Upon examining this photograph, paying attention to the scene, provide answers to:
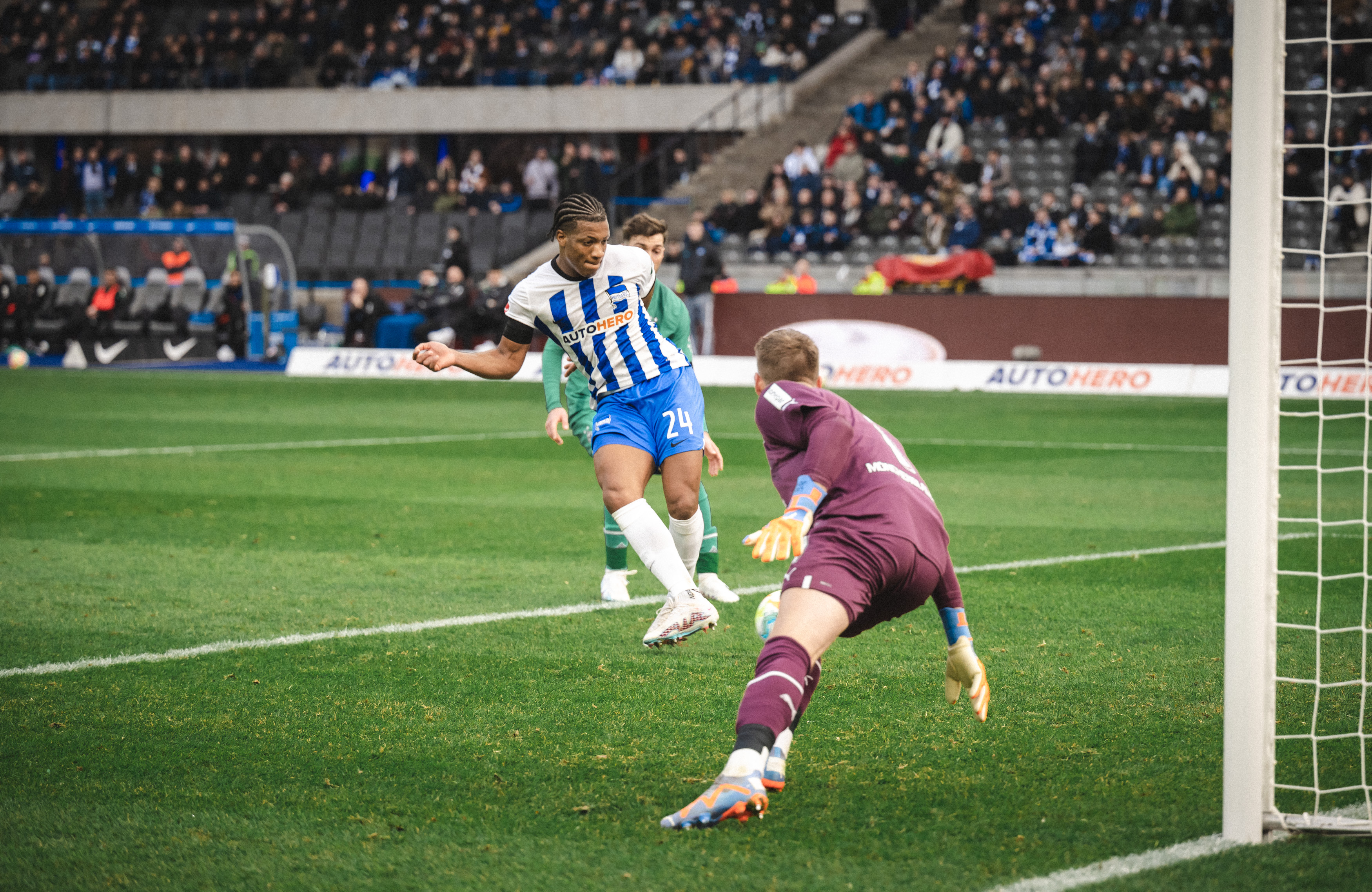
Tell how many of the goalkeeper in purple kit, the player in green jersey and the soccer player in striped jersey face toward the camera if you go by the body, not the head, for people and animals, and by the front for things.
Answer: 2

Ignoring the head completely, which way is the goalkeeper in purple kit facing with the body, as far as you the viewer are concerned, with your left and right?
facing away from the viewer and to the left of the viewer

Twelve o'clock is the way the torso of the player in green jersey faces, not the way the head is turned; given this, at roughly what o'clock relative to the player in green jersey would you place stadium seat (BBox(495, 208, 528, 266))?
The stadium seat is roughly at 6 o'clock from the player in green jersey.

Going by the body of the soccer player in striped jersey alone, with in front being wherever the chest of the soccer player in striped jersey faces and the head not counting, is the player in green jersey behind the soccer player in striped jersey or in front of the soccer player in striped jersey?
behind

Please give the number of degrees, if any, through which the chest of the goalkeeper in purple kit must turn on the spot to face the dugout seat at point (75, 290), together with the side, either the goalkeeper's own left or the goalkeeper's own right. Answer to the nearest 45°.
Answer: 0° — they already face it

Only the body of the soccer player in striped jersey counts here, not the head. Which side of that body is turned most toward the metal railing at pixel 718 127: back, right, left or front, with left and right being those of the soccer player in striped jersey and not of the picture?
back

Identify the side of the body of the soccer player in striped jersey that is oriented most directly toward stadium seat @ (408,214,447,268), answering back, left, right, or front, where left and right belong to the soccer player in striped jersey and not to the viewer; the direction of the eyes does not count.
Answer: back

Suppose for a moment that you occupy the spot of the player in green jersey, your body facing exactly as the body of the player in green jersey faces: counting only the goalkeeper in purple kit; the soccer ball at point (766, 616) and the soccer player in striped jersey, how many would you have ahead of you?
3

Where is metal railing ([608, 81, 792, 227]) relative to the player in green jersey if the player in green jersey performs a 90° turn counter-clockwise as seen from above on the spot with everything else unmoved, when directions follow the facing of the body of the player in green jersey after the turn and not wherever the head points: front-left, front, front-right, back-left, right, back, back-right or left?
left

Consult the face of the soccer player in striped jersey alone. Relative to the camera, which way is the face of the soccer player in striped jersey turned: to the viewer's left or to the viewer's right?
to the viewer's right
